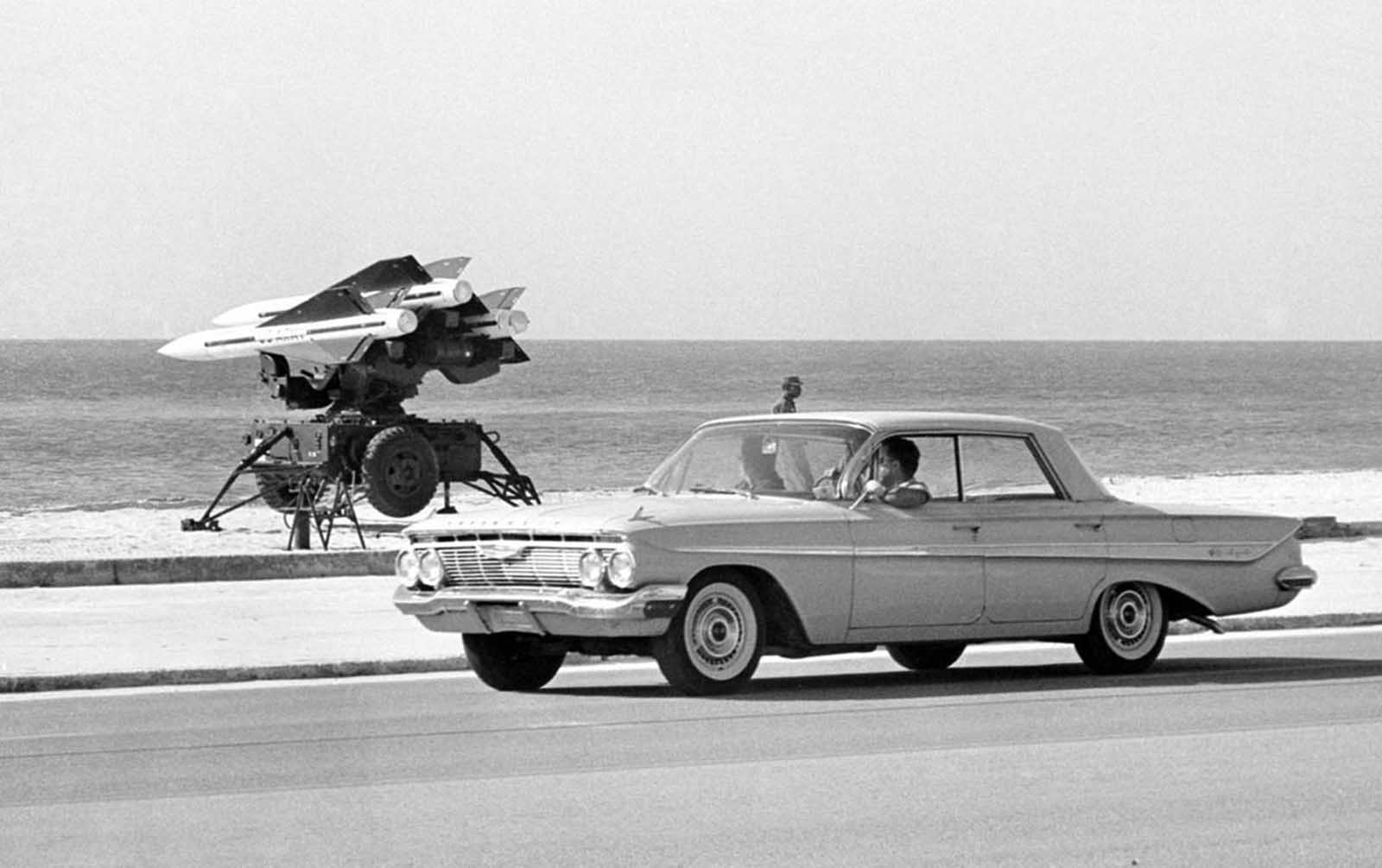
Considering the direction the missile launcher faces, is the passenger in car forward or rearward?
rearward

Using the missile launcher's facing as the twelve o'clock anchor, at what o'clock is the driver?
The driver is roughly at 7 o'clock from the missile launcher.

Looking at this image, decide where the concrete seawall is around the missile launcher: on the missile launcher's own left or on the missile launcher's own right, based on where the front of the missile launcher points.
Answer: on the missile launcher's own left

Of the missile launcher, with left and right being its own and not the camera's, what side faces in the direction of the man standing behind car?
back

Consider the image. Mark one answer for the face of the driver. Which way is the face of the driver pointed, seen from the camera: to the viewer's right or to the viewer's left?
to the viewer's left

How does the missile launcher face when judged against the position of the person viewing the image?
facing away from the viewer and to the left of the viewer
